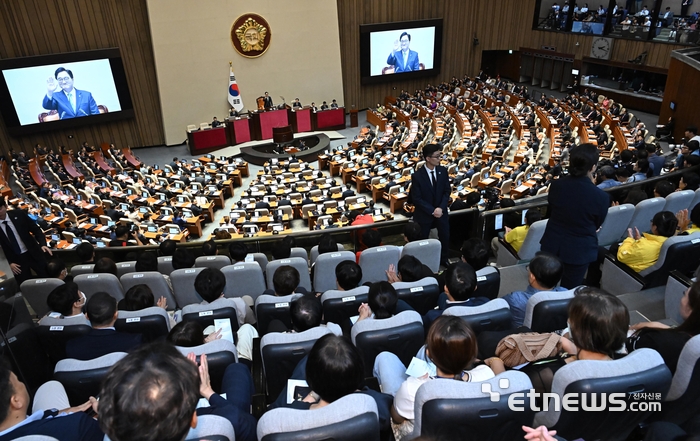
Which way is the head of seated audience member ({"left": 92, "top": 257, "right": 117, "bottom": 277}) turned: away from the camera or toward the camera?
away from the camera

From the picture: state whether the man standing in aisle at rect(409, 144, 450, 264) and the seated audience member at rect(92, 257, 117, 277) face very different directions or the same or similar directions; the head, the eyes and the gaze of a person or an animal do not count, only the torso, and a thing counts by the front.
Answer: very different directions

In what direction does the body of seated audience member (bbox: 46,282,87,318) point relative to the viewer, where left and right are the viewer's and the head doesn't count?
facing away from the viewer and to the right of the viewer

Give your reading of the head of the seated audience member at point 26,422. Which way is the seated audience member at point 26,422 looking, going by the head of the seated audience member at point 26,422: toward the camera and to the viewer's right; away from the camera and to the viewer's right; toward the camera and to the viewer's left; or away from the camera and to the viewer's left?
away from the camera and to the viewer's right

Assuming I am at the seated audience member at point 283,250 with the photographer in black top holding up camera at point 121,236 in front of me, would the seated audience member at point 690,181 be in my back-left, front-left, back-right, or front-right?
back-right

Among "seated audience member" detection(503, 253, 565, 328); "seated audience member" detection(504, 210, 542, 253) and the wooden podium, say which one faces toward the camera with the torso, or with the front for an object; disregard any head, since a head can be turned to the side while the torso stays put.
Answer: the wooden podium

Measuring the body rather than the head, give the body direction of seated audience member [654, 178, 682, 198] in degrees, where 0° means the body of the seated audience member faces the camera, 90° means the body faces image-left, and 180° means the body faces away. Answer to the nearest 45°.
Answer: approximately 135°

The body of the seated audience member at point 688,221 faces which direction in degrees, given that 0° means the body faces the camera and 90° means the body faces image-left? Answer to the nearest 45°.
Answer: approximately 135°

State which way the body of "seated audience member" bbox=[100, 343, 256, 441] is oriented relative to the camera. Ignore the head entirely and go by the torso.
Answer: away from the camera

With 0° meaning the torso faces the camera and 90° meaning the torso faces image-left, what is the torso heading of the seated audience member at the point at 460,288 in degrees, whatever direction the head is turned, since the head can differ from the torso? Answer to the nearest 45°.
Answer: approximately 180°

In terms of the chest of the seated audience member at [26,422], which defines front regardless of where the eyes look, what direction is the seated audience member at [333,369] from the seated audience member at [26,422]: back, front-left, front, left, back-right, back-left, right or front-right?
right

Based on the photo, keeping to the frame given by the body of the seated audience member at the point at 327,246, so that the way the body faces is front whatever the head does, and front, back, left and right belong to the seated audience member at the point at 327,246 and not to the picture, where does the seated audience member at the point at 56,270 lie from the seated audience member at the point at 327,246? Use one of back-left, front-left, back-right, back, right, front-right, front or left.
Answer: left

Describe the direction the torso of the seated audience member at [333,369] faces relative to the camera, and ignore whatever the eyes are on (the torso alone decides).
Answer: away from the camera

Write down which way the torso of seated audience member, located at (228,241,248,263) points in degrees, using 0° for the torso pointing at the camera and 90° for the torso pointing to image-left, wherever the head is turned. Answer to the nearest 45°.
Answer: approximately 180°

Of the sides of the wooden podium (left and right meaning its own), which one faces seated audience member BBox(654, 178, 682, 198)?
front

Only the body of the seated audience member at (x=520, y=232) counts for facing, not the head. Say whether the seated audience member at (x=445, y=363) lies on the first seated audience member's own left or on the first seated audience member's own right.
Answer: on the first seated audience member's own left

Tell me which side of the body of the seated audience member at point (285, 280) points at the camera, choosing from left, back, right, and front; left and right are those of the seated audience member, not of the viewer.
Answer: back

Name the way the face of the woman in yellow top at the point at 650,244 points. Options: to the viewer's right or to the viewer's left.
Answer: to the viewer's left
